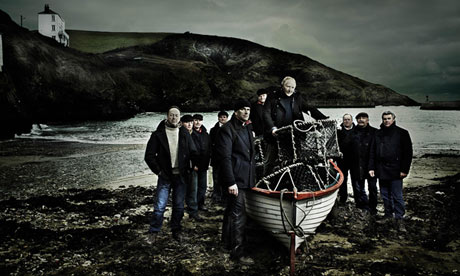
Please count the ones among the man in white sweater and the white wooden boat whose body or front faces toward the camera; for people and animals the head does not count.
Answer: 2

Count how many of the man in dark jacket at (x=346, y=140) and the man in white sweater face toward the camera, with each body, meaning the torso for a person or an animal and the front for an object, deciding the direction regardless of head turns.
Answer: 2

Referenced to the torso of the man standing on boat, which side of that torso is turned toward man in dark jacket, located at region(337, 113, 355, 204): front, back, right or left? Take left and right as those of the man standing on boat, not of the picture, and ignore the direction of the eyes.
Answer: left

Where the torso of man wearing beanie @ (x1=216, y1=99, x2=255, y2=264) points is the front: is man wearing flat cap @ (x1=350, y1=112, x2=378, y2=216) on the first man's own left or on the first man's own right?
on the first man's own left

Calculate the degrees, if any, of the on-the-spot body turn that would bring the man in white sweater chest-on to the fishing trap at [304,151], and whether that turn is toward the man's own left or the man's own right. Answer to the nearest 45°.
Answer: approximately 90° to the man's own left
